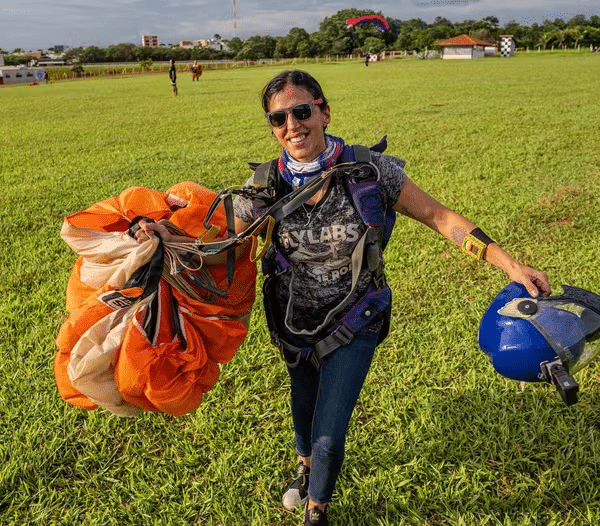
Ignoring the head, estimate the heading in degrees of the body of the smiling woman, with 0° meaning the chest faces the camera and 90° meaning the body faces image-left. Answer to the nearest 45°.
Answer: approximately 0°
